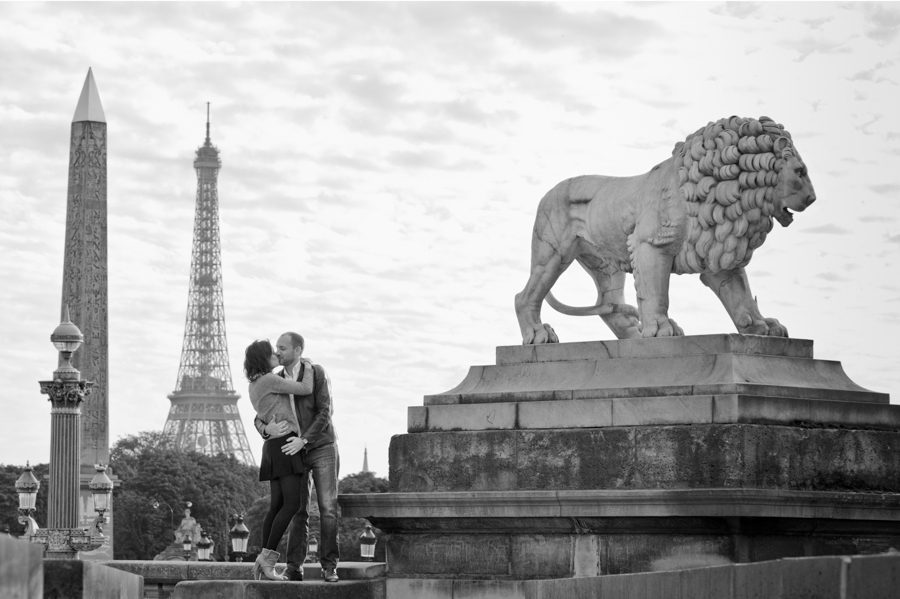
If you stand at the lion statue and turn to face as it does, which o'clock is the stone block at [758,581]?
The stone block is roughly at 3 o'clock from the lion statue.

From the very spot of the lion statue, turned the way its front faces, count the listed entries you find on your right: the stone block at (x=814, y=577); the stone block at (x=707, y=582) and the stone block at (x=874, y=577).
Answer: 3

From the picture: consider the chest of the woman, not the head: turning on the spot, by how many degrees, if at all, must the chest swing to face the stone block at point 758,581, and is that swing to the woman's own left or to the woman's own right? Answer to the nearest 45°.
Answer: approximately 90° to the woman's own right

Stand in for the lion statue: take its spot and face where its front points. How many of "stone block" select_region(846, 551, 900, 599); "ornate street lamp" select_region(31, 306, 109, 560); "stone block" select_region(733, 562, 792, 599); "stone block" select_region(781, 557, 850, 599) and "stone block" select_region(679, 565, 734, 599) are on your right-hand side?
4

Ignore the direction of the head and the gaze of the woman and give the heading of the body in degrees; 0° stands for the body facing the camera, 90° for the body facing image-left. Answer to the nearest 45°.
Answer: approximately 270°

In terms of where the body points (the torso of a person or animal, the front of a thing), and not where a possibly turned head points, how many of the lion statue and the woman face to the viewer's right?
2

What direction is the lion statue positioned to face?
to the viewer's right

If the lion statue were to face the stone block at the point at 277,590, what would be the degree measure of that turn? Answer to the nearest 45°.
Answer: approximately 180°

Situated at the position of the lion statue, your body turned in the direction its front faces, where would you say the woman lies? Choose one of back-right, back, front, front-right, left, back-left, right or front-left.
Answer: back

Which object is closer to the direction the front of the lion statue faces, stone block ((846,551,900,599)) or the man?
the stone block
